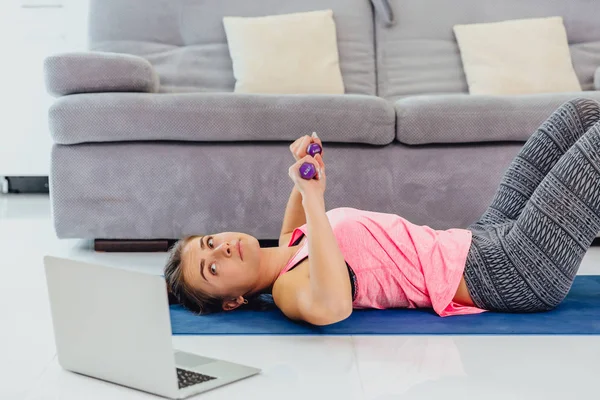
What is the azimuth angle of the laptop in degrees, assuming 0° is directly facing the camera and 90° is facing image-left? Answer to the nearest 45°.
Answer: approximately 225°

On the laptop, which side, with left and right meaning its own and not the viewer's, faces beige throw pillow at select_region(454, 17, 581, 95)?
front

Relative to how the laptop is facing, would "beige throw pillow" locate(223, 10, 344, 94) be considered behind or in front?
in front

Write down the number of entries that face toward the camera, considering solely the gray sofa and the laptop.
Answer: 1

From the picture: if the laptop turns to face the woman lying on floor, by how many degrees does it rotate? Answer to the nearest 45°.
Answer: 0° — it already faces them

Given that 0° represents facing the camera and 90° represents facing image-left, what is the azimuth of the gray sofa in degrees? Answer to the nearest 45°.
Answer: approximately 0°

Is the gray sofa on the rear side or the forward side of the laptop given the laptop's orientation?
on the forward side
